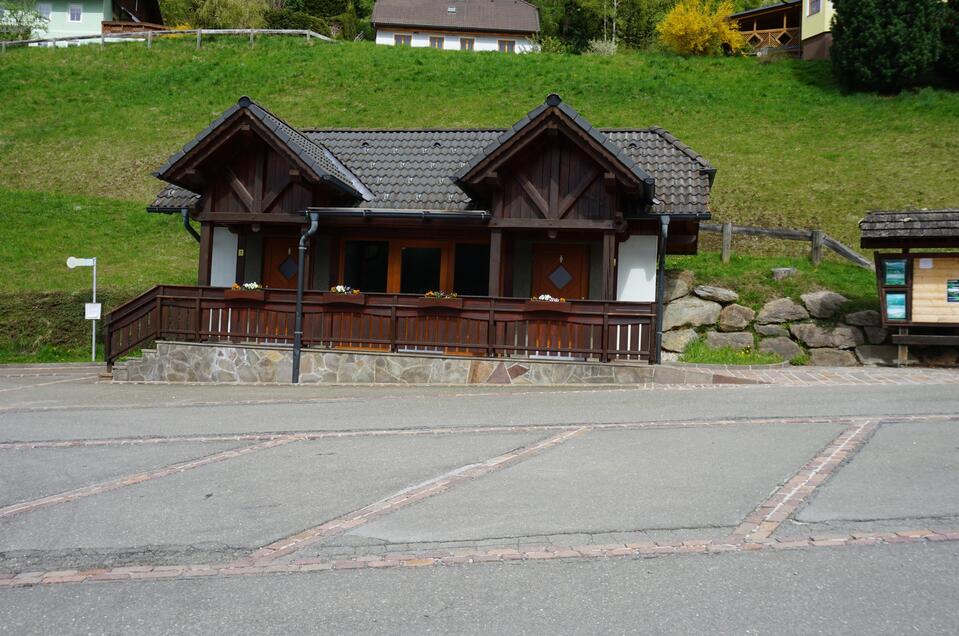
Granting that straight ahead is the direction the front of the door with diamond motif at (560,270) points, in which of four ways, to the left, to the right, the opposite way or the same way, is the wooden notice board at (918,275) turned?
the same way

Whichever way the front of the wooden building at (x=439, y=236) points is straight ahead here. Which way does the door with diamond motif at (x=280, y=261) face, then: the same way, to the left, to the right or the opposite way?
the same way

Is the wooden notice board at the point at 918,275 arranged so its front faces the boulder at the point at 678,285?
no

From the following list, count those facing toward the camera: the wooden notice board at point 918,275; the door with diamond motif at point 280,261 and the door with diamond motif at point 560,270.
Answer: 3

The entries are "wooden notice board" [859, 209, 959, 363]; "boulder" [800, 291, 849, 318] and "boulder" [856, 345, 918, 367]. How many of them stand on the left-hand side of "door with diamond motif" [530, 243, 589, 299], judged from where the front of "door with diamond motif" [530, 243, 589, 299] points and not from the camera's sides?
3

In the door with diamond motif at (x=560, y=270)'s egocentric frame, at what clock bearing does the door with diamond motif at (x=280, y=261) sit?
the door with diamond motif at (x=280, y=261) is roughly at 3 o'clock from the door with diamond motif at (x=560, y=270).

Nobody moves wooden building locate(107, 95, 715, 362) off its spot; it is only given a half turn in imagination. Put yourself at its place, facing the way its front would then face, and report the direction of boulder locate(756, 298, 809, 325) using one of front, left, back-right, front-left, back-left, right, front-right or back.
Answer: right

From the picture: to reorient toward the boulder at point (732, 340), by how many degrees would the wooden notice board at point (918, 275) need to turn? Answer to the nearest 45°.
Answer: approximately 90° to its right

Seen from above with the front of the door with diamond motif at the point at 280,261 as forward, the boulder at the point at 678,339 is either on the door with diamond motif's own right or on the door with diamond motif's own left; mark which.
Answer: on the door with diamond motif's own left

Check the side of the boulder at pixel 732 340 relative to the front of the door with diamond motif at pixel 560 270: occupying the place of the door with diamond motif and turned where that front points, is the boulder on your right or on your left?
on your left

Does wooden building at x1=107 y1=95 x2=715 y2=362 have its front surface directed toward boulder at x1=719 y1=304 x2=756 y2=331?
no

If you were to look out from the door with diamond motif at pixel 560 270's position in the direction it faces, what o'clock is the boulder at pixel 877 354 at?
The boulder is roughly at 9 o'clock from the door with diamond motif.

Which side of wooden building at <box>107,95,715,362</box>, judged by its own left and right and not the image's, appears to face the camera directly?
front

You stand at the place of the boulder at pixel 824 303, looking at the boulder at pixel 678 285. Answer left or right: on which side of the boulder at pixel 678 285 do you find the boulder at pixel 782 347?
left

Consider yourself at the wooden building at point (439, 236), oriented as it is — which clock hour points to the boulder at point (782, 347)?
The boulder is roughly at 9 o'clock from the wooden building.

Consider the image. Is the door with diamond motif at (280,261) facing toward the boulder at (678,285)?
no

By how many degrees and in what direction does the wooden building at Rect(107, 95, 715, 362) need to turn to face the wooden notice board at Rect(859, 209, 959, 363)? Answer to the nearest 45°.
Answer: approximately 90° to its left

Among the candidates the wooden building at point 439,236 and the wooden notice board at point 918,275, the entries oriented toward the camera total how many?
2

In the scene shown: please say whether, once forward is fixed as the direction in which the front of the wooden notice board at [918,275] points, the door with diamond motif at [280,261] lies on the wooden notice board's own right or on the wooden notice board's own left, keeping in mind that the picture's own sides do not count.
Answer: on the wooden notice board's own right

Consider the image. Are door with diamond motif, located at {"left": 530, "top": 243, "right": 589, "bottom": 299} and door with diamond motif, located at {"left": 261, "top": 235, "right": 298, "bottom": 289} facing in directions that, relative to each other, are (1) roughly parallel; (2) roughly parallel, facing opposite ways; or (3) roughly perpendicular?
roughly parallel
